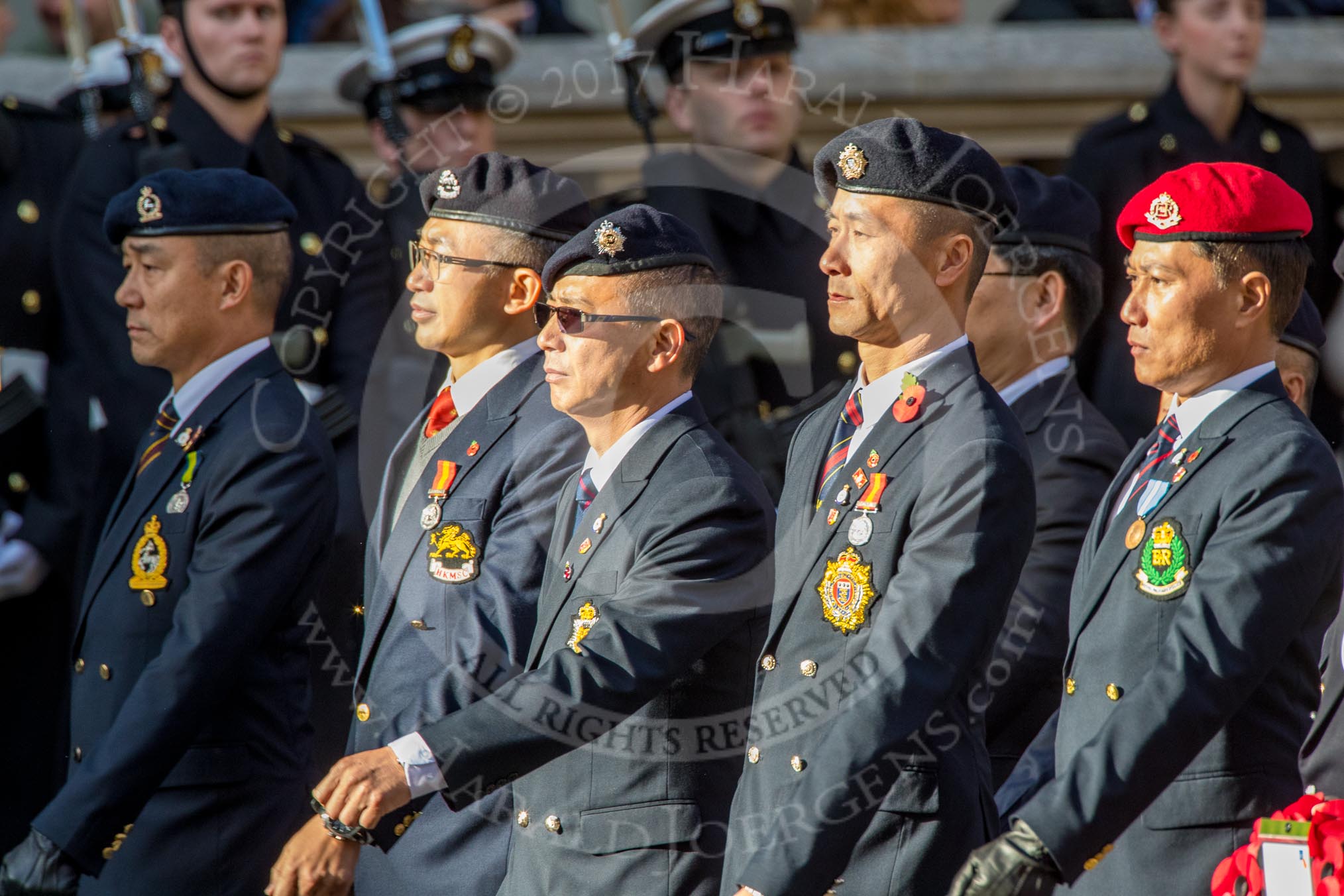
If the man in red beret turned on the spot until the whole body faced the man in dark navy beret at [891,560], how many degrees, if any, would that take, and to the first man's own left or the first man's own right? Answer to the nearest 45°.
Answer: approximately 45° to the first man's own right

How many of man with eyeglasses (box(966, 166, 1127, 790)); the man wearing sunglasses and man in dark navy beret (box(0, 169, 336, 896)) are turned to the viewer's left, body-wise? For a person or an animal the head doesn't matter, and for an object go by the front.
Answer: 3

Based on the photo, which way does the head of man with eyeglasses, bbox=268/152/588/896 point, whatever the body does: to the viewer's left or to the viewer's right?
to the viewer's left

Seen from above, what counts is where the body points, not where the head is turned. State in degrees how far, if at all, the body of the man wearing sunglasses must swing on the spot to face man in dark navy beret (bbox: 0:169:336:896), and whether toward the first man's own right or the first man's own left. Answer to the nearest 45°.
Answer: approximately 45° to the first man's own right

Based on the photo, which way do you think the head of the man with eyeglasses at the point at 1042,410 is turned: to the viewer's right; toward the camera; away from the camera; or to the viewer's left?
to the viewer's left

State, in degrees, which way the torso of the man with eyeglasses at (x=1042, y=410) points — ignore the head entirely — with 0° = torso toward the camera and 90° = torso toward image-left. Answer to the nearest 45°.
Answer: approximately 90°

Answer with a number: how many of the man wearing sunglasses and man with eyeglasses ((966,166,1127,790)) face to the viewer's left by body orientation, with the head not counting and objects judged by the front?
2

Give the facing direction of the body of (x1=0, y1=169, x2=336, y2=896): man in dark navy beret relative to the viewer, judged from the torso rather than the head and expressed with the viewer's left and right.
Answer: facing to the left of the viewer

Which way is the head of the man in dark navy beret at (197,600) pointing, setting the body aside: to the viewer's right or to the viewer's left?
to the viewer's left

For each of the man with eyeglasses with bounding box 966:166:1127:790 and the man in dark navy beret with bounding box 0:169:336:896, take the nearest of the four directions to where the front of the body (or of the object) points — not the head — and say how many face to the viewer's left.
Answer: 2

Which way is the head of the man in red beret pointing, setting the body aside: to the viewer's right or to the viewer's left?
to the viewer's left

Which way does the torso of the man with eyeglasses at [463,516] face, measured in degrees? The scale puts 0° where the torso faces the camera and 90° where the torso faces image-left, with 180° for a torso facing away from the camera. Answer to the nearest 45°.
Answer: approximately 45°

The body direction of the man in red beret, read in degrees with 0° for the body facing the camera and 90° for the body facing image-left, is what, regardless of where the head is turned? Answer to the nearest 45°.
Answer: approximately 45°
